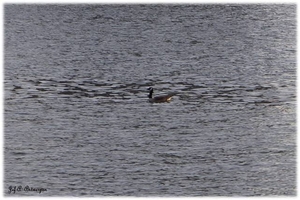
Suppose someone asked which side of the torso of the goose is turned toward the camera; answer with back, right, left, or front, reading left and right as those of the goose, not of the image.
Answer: left
